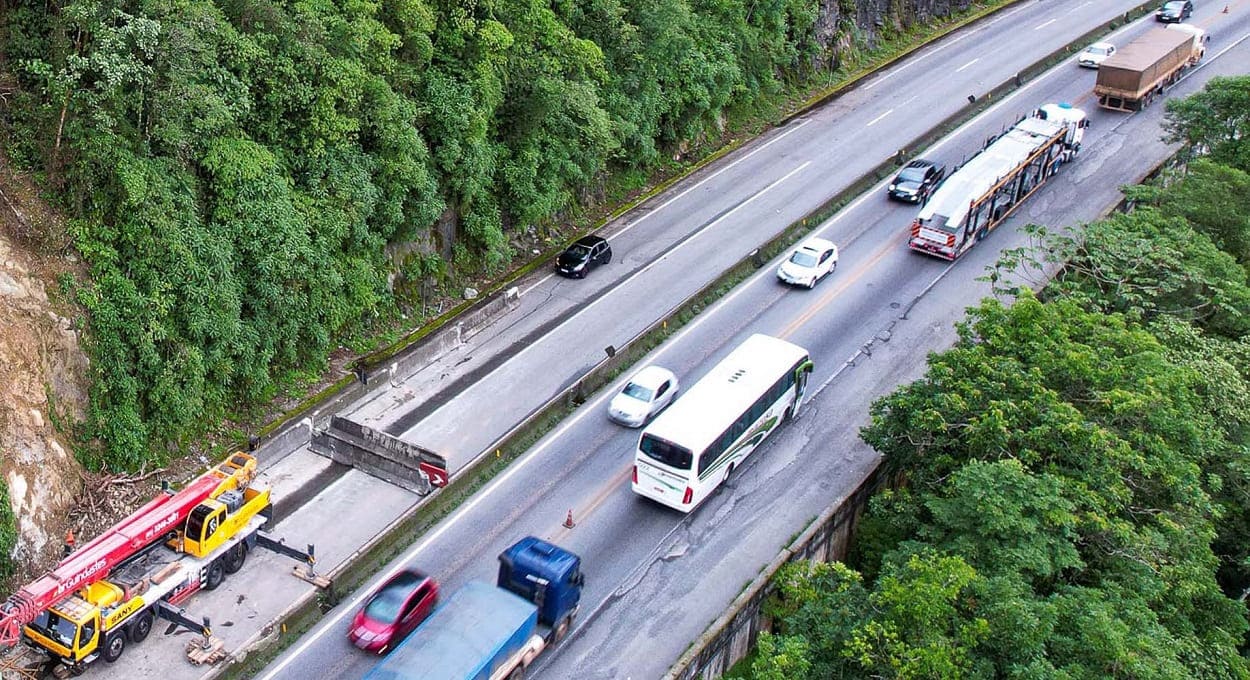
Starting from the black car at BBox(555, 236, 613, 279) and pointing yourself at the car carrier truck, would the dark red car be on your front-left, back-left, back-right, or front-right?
back-right

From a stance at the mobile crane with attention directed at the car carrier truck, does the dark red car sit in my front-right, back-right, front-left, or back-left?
front-right

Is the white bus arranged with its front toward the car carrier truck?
yes

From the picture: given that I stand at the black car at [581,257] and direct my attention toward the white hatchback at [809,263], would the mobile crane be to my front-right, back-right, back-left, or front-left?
back-right

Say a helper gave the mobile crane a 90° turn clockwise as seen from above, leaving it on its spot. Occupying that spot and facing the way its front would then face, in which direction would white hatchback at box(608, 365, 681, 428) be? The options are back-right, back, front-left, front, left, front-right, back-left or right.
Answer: back-right

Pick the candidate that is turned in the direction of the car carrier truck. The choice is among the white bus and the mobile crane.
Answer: the white bus

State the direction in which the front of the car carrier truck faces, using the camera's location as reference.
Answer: facing away from the viewer and to the right of the viewer

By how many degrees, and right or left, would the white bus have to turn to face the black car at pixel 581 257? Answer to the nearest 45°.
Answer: approximately 45° to its left

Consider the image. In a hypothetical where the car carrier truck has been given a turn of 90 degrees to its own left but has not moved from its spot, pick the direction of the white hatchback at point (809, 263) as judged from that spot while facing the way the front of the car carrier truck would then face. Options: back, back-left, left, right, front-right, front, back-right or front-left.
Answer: left

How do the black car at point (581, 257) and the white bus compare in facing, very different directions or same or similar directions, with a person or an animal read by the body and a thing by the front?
very different directions

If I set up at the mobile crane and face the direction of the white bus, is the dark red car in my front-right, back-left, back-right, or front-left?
front-right

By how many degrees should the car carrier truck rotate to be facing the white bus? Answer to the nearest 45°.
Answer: approximately 135° to its right

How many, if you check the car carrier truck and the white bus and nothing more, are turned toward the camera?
0

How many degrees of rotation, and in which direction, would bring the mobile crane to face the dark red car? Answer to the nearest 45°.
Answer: approximately 90° to its left

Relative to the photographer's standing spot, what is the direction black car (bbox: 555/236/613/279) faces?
facing the viewer and to the left of the viewer
